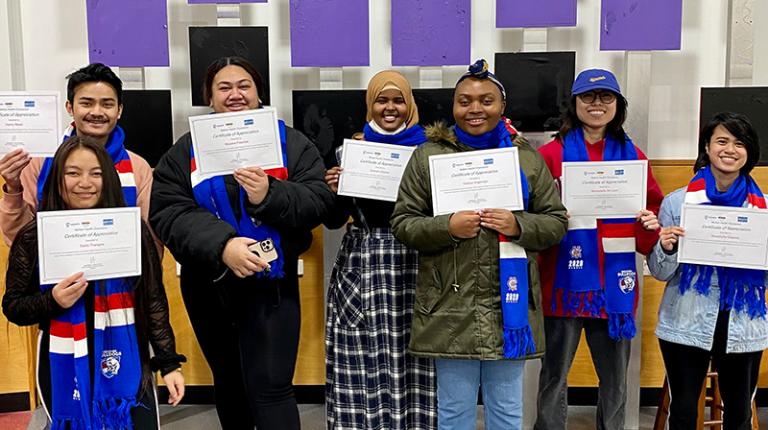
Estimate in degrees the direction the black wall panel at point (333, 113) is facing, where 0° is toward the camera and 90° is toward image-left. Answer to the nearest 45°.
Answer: approximately 0°

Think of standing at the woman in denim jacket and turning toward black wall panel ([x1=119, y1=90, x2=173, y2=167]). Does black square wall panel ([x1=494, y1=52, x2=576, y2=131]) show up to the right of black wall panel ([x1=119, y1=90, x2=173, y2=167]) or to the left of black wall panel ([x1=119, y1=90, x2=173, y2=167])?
right

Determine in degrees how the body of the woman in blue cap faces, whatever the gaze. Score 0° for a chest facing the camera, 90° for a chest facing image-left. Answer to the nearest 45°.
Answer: approximately 0°

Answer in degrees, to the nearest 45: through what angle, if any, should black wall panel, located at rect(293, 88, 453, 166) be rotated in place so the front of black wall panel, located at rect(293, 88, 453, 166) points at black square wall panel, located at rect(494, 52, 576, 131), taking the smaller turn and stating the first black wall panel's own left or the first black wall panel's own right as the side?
approximately 90° to the first black wall panel's own left
